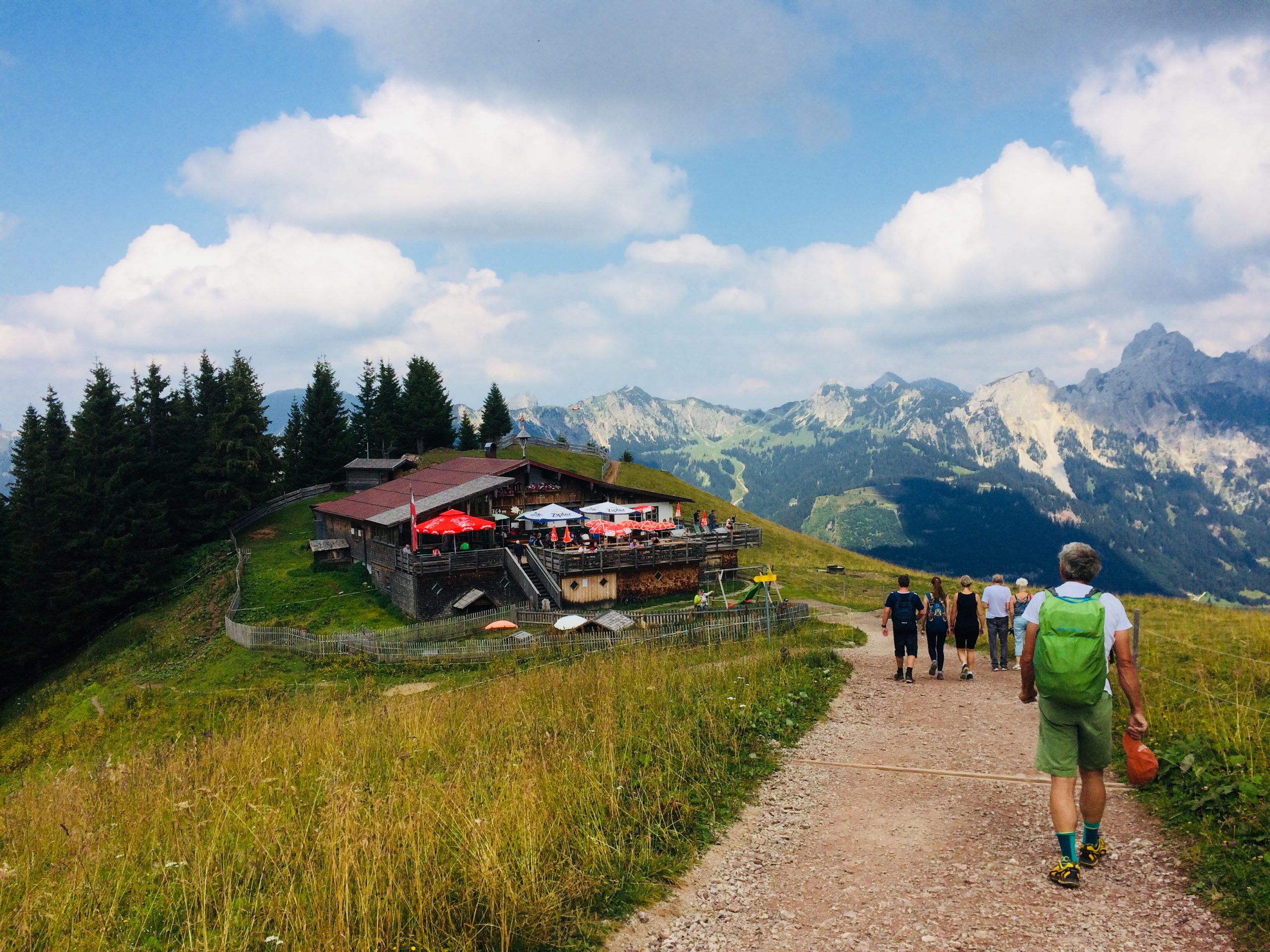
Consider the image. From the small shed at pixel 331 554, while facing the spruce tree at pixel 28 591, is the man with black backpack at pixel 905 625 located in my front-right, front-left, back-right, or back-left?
back-left

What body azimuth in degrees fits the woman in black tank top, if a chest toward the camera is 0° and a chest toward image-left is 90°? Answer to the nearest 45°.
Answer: approximately 180°

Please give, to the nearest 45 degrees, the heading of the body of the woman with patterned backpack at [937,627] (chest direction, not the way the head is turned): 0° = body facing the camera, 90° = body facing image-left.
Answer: approximately 180°

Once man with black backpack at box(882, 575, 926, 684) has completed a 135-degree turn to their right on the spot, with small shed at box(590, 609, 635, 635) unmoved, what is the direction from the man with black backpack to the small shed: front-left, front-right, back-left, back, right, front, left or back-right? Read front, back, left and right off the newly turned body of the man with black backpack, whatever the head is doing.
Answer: back

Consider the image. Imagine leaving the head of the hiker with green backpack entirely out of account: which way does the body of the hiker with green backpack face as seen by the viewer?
away from the camera

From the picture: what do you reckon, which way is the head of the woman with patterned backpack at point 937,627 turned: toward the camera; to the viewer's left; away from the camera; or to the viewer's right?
away from the camera

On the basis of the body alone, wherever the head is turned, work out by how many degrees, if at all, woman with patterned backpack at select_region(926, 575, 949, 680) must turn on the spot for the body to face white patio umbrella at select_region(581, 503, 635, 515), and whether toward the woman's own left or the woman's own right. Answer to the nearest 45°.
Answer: approximately 45° to the woman's own left

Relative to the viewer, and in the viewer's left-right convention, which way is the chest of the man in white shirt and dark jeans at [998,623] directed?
facing away from the viewer

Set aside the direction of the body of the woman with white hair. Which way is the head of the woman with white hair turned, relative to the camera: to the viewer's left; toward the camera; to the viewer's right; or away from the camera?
away from the camera

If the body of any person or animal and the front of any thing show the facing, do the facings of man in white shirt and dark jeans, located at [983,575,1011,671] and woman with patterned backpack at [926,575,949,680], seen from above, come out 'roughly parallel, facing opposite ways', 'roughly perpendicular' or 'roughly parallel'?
roughly parallel

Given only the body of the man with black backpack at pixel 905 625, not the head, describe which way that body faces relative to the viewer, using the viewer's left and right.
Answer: facing away from the viewer

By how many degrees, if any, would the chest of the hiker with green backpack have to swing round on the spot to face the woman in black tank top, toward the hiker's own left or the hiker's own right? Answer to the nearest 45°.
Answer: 0° — they already face them
